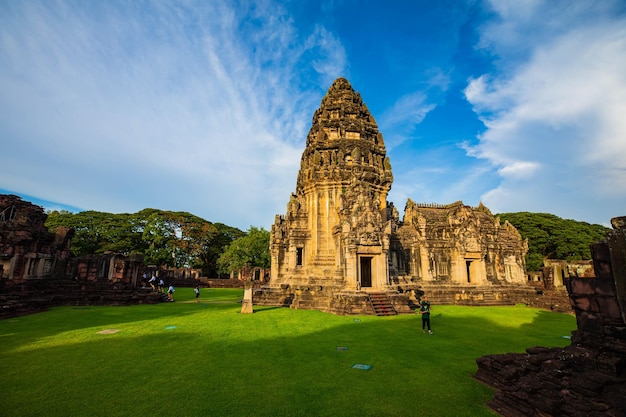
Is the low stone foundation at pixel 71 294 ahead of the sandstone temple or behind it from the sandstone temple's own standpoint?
behind

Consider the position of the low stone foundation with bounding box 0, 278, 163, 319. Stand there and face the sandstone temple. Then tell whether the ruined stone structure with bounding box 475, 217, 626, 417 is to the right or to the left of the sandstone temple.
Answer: right

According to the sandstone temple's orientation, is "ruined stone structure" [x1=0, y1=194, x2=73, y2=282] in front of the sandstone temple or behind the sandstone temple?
behind
